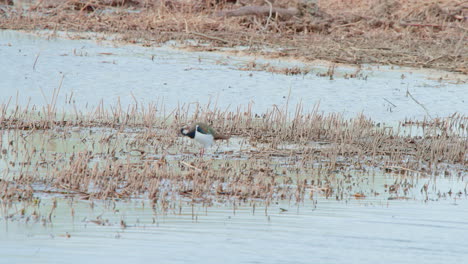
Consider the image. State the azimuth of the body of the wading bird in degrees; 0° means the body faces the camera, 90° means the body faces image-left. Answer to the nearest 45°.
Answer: approximately 90°
